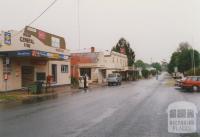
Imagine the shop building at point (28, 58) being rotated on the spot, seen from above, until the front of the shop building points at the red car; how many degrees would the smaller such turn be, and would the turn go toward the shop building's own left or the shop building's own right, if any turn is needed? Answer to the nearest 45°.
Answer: approximately 45° to the shop building's own left

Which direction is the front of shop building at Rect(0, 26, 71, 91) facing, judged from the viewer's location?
facing the viewer and to the right of the viewer
